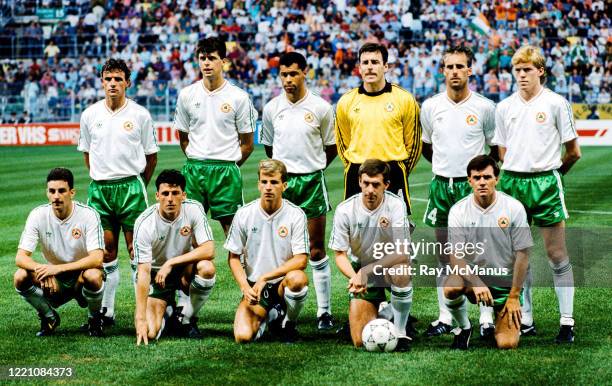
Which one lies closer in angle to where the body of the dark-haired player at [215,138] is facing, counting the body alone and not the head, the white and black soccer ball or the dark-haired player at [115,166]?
the white and black soccer ball

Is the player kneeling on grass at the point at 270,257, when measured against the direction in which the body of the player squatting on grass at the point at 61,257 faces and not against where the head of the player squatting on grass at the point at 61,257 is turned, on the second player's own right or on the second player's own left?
on the second player's own left

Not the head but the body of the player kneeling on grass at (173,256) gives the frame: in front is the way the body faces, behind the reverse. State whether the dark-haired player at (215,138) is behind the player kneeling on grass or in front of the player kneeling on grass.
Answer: behind

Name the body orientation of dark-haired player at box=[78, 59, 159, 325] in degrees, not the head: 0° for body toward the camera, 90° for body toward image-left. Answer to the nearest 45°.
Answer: approximately 0°

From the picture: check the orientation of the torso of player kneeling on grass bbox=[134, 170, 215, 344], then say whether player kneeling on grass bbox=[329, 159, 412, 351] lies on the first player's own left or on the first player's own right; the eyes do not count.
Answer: on the first player's own left

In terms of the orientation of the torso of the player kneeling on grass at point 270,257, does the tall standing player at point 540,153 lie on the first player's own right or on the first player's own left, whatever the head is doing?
on the first player's own left

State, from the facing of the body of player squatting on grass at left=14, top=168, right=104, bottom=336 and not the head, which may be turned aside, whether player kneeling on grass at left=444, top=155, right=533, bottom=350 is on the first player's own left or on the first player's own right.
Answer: on the first player's own left

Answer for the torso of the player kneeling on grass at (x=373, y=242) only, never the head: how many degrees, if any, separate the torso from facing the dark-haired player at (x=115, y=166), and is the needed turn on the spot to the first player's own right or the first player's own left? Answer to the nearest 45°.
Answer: approximately 90° to the first player's own right

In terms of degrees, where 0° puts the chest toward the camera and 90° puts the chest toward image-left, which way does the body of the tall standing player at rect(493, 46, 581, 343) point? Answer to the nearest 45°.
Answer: approximately 45°

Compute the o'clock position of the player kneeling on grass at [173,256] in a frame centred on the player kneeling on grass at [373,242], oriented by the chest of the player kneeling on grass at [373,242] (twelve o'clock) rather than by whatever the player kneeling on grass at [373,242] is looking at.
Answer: the player kneeling on grass at [173,256] is roughly at 3 o'clock from the player kneeling on grass at [373,242].
